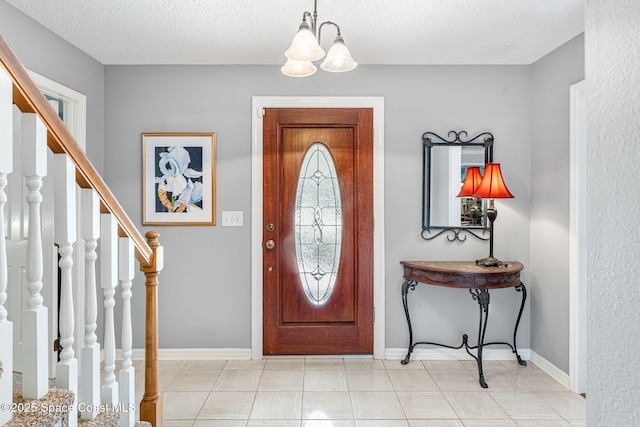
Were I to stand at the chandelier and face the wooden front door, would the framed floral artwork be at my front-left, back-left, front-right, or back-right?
front-left

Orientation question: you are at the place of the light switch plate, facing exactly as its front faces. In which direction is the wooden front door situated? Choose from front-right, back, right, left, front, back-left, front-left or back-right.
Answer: left

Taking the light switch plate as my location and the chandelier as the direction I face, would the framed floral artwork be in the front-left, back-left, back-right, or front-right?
back-right

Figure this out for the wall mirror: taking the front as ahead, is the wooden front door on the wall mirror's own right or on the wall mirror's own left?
on the wall mirror's own right

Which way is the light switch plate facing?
toward the camera

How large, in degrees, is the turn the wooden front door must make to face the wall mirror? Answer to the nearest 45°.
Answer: approximately 90° to its left

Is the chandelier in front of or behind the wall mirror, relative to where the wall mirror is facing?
in front

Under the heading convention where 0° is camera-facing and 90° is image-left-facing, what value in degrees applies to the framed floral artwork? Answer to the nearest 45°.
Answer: approximately 0°

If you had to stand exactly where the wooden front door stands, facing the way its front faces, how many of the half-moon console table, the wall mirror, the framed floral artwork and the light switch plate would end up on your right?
2

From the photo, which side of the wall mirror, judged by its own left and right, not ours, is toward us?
front

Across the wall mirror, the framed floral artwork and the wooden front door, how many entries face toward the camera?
3

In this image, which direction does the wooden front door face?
toward the camera

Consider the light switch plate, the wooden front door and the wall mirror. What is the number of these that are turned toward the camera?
3

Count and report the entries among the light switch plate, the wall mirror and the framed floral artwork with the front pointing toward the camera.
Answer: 3

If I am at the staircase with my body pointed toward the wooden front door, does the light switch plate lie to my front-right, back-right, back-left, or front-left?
front-left

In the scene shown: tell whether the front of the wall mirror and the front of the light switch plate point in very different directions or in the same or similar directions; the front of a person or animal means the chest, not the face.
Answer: same or similar directions
